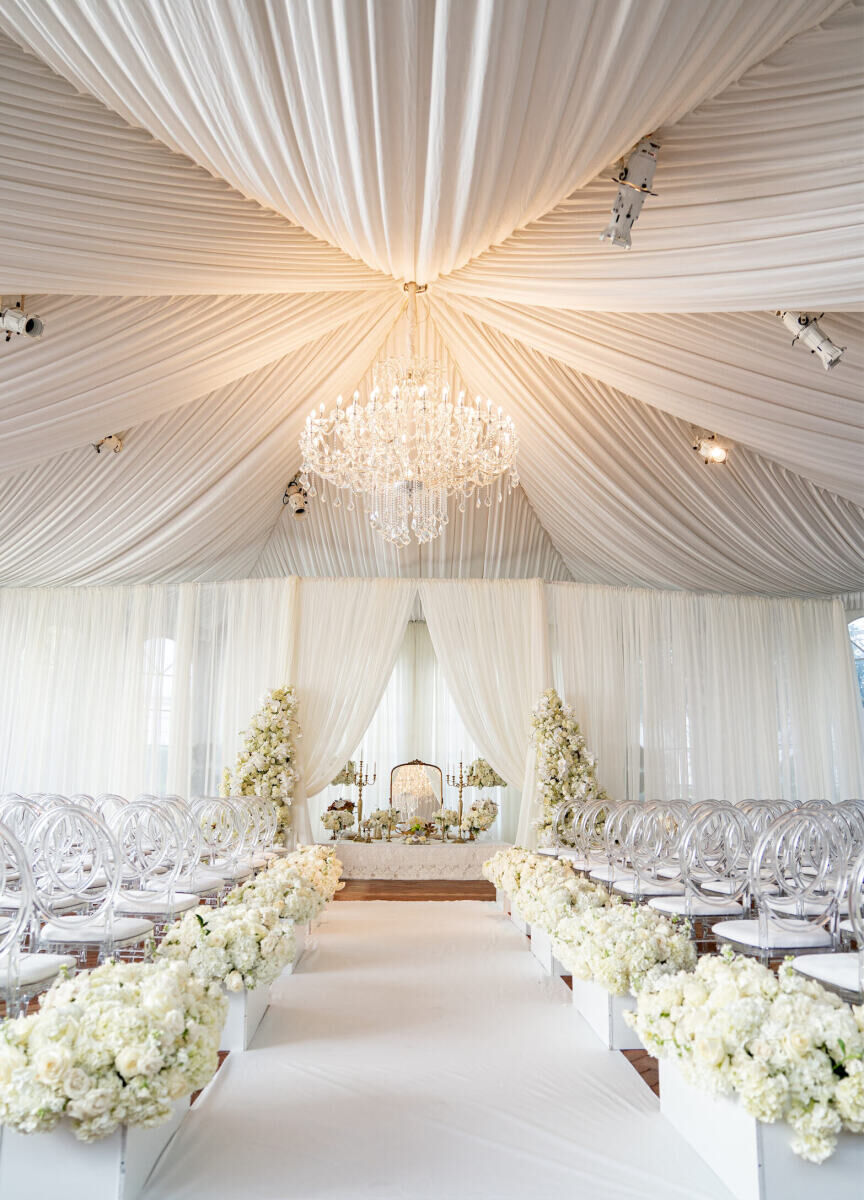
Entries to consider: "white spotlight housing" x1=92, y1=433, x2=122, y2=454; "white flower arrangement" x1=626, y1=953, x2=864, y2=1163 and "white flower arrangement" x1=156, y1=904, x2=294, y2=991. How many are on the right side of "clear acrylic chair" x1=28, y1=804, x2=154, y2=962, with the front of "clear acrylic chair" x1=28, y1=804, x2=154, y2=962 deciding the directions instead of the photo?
2

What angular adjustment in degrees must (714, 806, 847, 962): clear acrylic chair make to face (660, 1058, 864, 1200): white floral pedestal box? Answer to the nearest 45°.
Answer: approximately 135° to its left

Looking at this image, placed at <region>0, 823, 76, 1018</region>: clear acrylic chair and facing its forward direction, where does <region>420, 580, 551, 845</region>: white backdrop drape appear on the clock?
The white backdrop drape is roughly at 12 o'clock from the clear acrylic chair.

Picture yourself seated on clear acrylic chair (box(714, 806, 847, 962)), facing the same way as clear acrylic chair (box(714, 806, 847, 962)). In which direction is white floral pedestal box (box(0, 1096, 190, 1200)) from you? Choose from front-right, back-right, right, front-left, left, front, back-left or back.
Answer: left

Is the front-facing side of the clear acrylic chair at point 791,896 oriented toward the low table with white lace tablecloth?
yes

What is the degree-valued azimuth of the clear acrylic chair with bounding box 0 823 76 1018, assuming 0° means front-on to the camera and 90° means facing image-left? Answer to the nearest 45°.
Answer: approximately 225°

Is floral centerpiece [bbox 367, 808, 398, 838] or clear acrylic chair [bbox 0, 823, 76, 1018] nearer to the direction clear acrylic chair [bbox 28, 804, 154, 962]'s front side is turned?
the floral centerpiece

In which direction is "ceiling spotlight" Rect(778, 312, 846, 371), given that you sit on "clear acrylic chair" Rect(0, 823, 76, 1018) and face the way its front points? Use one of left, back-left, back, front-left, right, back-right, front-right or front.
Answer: front-right

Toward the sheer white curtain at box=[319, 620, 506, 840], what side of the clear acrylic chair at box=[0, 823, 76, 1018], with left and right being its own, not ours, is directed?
front

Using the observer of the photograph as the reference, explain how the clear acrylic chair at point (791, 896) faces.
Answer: facing away from the viewer and to the left of the viewer

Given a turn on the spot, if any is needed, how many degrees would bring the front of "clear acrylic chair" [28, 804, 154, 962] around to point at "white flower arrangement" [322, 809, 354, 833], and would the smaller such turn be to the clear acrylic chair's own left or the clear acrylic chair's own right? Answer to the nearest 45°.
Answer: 0° — it already faces it
